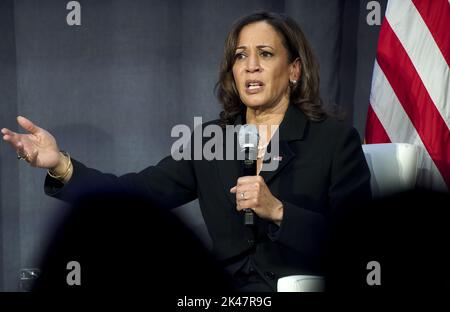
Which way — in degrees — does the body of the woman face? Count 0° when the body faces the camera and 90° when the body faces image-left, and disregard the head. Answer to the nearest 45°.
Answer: approximately 45°

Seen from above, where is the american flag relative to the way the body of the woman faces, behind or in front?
behind

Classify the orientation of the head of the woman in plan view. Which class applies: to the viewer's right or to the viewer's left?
to the viewer's left
